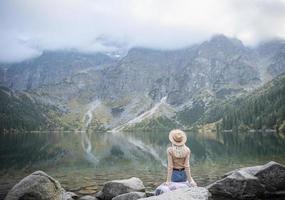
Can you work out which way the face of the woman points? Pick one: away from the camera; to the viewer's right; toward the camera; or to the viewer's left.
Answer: away from the camera

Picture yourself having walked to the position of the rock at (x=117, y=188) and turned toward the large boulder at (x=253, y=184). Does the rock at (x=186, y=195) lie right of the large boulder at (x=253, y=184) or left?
right

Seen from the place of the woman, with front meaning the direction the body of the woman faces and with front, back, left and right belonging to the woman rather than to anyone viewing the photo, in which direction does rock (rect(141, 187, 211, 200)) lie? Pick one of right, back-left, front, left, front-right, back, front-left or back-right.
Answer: back

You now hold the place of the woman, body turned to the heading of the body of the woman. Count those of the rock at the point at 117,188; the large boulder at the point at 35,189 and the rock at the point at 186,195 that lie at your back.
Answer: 1

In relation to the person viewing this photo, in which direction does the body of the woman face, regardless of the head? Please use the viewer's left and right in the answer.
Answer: facing away from the viewer

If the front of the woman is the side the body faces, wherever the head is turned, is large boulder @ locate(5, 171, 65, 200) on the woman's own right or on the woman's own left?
on the woman's own left
